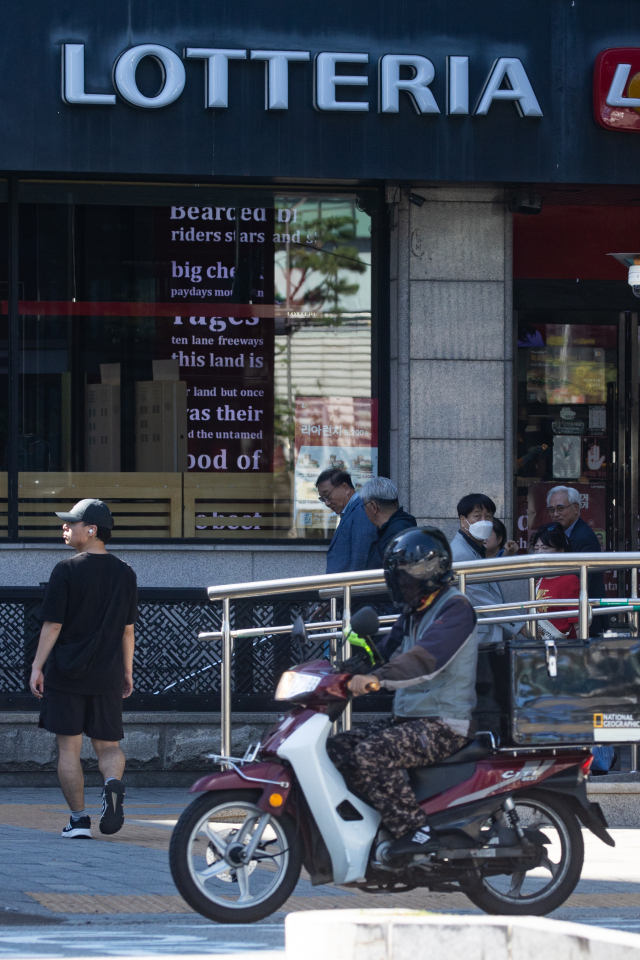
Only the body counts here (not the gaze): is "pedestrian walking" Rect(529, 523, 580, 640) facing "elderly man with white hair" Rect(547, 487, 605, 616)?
no

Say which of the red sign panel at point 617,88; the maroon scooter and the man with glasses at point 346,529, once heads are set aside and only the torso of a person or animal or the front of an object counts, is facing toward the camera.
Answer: the red sign panel

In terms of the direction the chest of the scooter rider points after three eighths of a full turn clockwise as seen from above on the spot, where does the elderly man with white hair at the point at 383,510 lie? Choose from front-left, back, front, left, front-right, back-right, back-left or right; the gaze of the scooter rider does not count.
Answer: front-left

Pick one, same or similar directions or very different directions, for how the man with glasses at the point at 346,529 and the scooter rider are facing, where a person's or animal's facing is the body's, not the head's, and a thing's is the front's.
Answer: same or similar directions

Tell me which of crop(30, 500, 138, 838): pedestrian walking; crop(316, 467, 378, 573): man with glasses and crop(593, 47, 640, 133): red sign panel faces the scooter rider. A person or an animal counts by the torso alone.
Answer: the red sign panel

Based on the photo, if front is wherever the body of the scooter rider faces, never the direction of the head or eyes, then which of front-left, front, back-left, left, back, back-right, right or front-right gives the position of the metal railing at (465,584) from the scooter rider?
right

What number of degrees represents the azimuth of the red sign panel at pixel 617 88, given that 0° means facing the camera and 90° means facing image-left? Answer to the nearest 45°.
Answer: approximately 0°

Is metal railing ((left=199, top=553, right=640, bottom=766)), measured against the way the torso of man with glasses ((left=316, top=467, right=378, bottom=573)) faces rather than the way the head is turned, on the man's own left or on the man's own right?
on the man's own left

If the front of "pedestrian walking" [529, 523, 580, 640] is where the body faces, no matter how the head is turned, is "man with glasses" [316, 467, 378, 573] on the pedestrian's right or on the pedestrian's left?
on the pedestrian's right

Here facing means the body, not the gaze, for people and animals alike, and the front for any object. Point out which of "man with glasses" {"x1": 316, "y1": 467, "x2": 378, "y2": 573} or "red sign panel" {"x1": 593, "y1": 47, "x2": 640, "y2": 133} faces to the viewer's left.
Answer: the man with glasses

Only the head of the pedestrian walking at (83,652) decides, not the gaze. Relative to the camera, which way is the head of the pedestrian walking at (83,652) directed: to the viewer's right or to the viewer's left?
to the viewer's left

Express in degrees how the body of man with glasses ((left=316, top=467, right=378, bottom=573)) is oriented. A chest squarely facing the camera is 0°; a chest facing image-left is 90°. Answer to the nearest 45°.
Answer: approximately 90°

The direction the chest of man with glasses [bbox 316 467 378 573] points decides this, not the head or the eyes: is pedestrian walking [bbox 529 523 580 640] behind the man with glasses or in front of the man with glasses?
behind

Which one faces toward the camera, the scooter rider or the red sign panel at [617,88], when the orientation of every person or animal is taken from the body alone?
the red sign panel

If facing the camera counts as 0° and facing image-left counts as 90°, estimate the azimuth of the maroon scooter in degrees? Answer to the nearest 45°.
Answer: approximately 90°

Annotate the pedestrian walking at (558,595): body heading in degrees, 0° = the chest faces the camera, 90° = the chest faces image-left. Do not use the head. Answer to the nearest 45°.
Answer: approximately 45°
